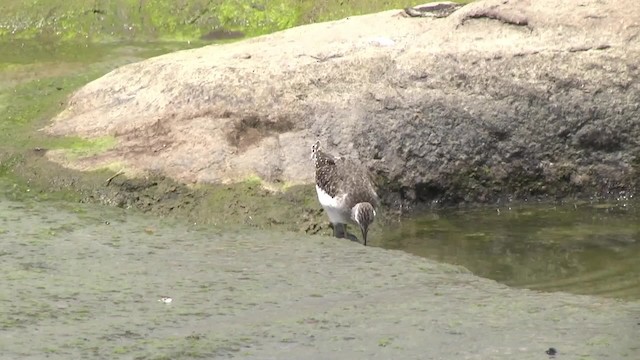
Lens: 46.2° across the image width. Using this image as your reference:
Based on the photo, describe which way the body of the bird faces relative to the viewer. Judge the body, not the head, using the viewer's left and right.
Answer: facing the viewer and to the right of the viewer
